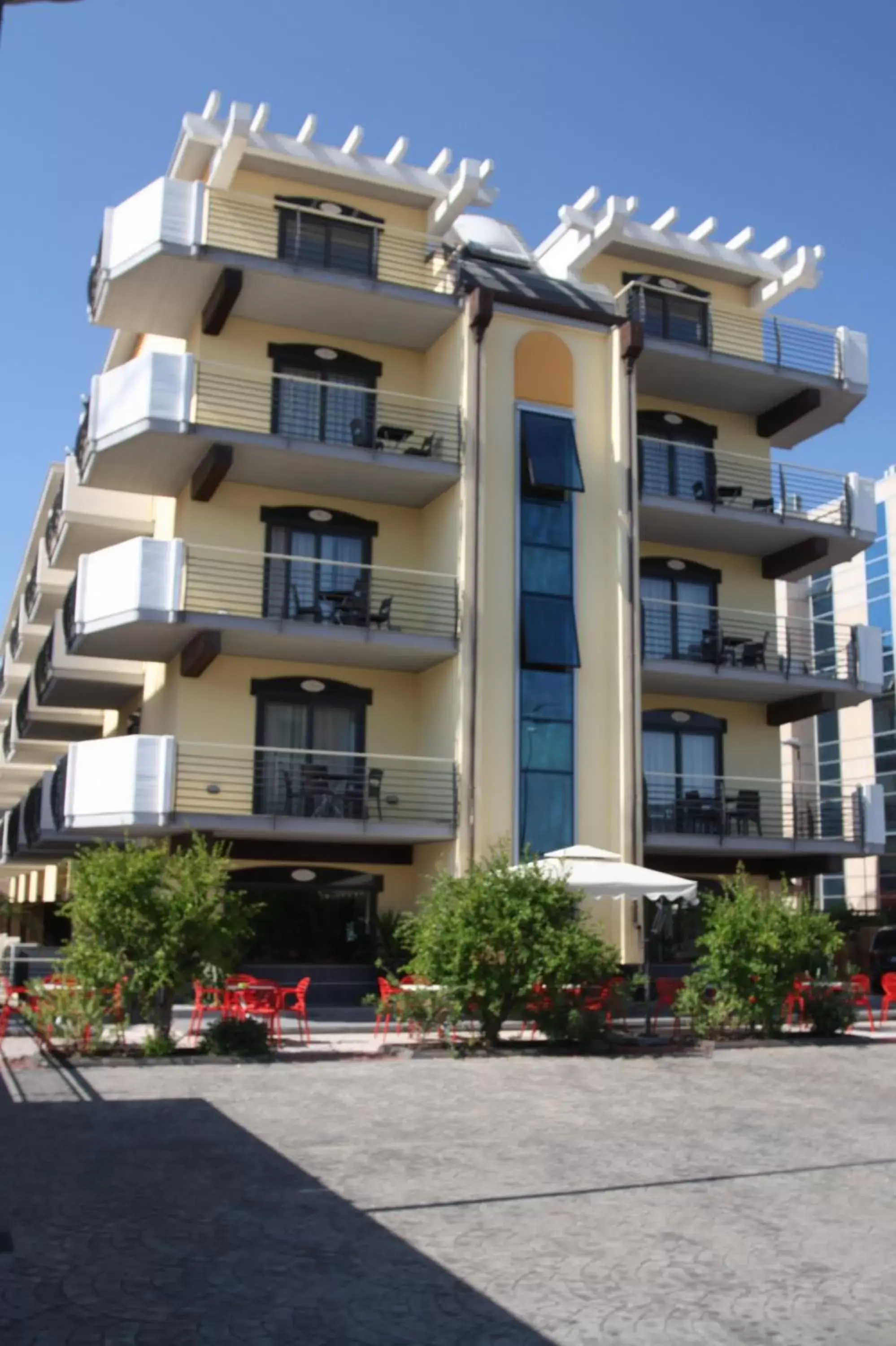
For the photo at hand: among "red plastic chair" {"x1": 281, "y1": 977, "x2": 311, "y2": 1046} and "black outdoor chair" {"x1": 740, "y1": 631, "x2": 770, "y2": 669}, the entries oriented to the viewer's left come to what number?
2

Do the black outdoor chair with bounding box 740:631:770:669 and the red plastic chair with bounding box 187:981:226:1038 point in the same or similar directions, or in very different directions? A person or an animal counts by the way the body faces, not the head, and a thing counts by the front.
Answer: very different directions

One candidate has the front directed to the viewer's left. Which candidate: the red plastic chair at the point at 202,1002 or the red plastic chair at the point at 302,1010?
the red plastic chair at the point at 302,1010

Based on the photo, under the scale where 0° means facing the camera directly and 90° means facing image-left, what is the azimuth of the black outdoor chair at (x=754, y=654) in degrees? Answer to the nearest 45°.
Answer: approximately 90°

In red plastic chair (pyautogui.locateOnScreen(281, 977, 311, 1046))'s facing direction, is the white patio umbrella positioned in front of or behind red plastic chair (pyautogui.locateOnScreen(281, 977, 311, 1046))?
behind

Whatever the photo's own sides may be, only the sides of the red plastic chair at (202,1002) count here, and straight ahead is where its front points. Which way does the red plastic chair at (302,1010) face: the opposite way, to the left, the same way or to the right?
the opposite way

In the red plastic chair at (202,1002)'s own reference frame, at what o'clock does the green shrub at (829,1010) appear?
The green shrub is roughly at 12 o'clock from the red plastic chair.

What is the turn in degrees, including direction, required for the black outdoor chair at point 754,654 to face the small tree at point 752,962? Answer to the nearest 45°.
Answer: approximately 90° to its left

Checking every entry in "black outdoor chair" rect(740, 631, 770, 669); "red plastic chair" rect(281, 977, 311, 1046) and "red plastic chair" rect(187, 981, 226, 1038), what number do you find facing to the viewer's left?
2

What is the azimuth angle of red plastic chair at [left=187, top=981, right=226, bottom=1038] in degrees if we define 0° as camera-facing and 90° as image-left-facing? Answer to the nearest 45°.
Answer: approximately 270°

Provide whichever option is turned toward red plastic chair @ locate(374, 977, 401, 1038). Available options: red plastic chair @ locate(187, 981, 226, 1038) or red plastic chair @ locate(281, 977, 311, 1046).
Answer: red plastic chair @ locate(187, 981, 226, 1038)

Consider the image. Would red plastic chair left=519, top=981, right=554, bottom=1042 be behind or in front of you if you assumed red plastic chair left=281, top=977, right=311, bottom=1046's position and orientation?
behind

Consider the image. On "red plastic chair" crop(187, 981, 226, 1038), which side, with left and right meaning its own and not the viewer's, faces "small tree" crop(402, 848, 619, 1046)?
front

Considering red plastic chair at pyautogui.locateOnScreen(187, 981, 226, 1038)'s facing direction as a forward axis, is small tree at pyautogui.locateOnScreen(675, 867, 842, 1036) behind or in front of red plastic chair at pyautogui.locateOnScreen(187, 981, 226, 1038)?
in front

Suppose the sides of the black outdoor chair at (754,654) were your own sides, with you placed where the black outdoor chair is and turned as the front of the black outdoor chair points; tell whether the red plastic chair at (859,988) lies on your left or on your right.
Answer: on your left

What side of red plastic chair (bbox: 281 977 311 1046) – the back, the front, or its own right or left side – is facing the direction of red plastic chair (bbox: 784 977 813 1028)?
back

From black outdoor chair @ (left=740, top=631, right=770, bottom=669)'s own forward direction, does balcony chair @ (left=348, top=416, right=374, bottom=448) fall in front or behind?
in front

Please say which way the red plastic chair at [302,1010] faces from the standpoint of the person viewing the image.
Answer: facing to the left of the viewer
